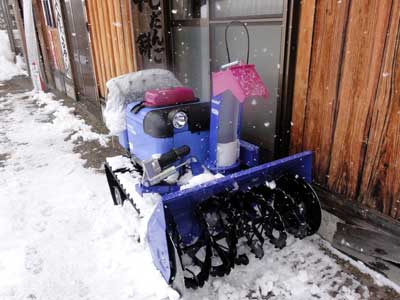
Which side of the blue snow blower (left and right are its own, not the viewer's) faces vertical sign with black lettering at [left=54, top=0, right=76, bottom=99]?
back

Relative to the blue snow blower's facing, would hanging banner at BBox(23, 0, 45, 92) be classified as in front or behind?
behind

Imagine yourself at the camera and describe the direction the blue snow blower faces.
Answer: facing the viewer and to the right of the viewer

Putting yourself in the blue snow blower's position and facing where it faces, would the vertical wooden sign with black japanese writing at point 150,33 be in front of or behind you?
behind

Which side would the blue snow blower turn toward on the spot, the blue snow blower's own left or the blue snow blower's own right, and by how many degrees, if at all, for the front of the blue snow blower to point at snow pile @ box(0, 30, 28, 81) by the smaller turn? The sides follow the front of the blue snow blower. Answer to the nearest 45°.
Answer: approximately 180°
